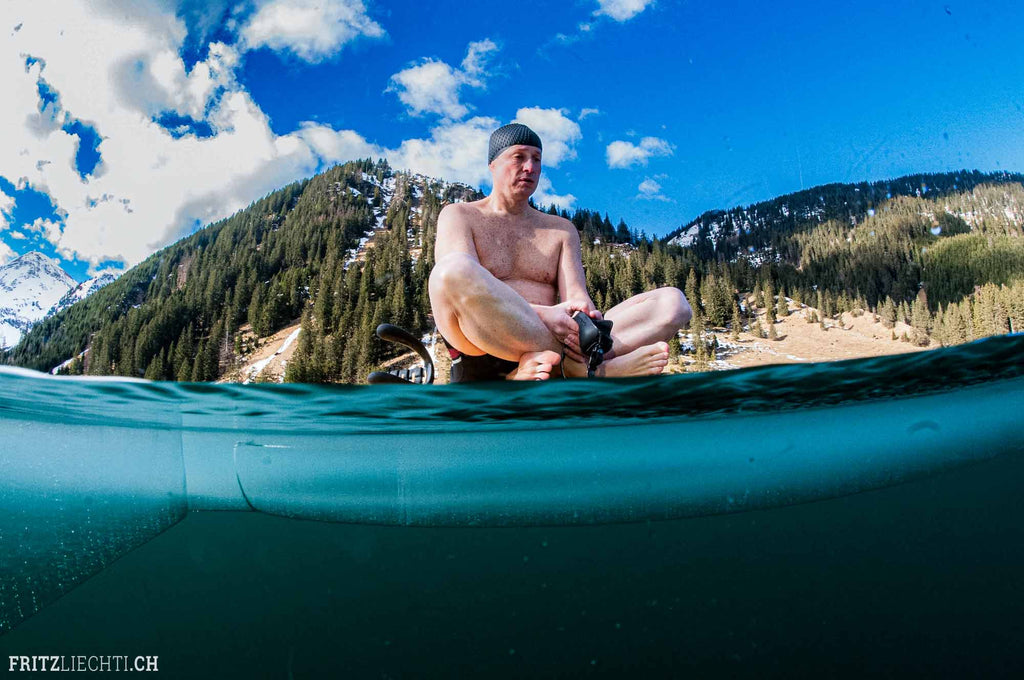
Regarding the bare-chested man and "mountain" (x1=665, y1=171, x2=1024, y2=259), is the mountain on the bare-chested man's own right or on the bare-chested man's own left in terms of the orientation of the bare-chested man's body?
on the bare-chested man's own left

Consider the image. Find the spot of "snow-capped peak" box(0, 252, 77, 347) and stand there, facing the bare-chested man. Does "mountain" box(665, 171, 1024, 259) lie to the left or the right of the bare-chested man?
left

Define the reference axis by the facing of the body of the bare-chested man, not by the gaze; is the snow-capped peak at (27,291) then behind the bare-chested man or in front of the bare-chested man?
behind

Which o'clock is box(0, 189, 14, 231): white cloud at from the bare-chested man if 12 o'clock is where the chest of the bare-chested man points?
The white cloud is roughly at 5 o'clock from the bare-chested man.

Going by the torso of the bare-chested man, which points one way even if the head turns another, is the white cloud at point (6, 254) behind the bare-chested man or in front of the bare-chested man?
behind

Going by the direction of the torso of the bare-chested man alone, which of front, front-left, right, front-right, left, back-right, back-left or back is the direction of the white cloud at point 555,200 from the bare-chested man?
back-left
